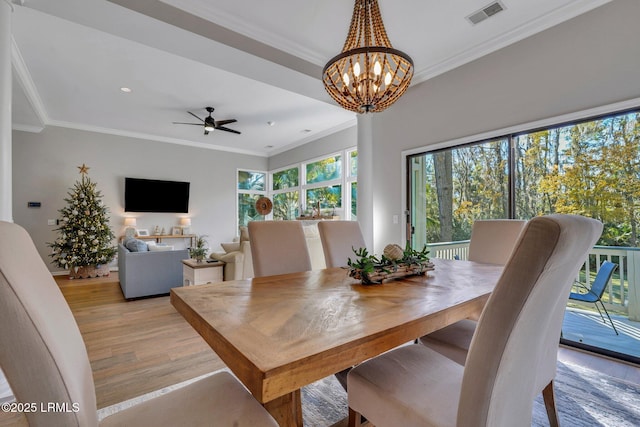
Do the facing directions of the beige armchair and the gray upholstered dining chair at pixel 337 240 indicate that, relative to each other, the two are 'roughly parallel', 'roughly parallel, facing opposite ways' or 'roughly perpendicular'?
roughly perpendicular

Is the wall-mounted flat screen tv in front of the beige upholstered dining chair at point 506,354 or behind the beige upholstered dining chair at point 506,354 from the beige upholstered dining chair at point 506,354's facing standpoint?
in front

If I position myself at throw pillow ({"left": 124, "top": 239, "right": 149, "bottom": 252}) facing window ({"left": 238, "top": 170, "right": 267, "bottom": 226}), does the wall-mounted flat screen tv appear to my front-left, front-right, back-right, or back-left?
front-left

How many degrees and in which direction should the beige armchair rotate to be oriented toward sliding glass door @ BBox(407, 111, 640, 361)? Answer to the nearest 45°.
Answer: approximately 135° to its left

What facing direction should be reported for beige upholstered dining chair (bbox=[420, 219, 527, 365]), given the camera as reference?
facing the viewer and to the left of the viewer

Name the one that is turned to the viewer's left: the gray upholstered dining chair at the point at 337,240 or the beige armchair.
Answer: the beige armchair

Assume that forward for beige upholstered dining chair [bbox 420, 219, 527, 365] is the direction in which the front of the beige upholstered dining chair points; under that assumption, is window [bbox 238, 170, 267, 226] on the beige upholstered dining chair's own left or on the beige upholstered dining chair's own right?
on the beige upholstered dining chair's own right

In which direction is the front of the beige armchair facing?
to the viewer's left

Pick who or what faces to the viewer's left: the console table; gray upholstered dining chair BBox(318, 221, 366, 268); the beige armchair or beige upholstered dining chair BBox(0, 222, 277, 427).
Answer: the beige armchair

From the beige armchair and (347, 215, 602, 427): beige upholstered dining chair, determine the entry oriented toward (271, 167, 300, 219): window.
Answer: the beige upholstered dining chair

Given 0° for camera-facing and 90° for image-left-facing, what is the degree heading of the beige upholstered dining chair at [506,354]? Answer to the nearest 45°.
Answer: approximately 135°

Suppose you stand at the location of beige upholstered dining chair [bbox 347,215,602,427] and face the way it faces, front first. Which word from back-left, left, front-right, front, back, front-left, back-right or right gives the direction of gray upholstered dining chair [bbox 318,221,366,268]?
front

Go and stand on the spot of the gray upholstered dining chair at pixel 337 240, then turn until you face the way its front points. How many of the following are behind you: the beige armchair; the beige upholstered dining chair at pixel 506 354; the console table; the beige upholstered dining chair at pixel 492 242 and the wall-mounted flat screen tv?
3

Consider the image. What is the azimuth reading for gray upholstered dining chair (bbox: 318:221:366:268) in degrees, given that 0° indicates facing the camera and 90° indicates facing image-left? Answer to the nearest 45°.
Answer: approximately 315°

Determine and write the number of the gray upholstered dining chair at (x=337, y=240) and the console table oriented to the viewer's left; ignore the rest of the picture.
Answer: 0

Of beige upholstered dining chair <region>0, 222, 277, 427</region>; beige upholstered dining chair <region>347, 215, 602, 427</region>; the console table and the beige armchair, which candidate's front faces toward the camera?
the console table

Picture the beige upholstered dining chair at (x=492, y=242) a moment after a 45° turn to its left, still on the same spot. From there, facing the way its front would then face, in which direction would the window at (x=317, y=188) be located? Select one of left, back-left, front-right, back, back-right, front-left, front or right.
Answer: back-right

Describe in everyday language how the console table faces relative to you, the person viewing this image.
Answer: facing the viewer

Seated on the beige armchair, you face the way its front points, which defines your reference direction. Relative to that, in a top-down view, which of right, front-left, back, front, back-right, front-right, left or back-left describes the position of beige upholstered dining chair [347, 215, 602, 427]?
left

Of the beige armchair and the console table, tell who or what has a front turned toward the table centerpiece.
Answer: the console table

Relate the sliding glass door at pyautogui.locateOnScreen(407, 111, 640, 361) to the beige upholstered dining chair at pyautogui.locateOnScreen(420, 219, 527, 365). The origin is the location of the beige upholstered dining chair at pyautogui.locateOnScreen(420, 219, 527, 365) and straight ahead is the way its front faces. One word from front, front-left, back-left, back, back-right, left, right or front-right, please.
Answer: back

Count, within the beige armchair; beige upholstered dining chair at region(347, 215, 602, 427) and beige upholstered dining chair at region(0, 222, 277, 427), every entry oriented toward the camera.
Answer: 0
